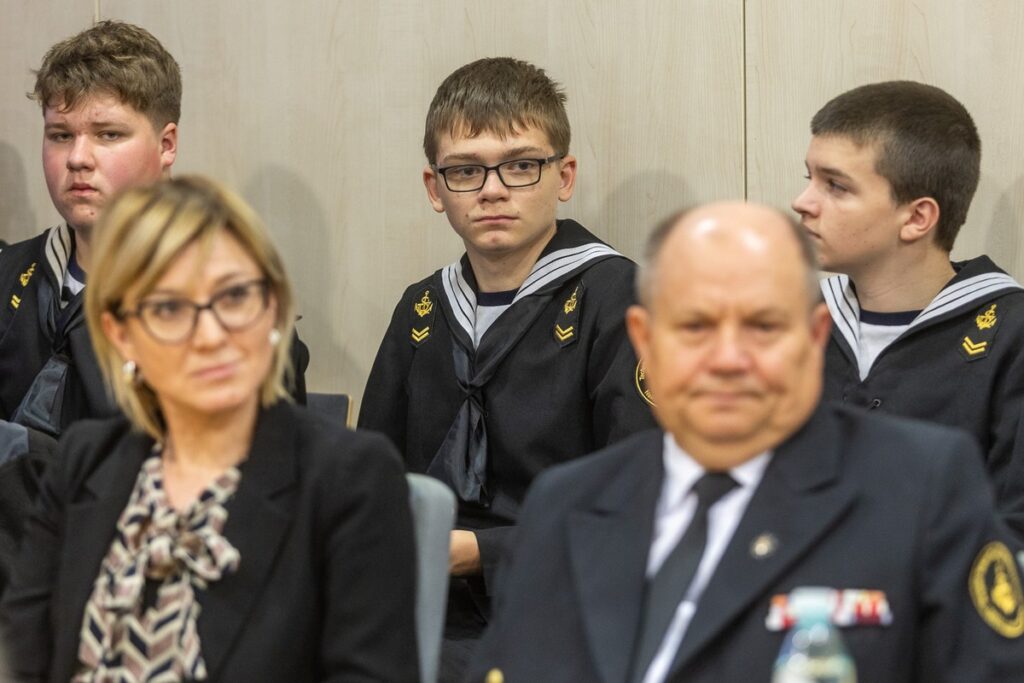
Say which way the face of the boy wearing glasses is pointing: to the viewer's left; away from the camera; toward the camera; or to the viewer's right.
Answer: toward the camera

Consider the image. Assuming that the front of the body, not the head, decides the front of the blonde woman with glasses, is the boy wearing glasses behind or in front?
behind

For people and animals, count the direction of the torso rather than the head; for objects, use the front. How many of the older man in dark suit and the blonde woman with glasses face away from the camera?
0

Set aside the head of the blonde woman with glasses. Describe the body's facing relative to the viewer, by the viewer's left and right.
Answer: facing the viewer and to the left of the viewer

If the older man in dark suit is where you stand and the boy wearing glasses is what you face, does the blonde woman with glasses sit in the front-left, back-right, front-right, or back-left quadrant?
front-left

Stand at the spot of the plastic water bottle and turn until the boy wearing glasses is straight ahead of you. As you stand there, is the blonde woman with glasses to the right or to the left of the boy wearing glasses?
left

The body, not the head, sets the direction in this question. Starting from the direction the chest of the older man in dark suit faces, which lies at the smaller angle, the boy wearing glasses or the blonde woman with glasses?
the blonde woman with glasses

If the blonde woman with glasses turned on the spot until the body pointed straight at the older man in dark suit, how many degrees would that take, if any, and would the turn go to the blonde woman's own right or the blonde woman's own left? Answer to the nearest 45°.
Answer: approximately 90° to the blonde woman's own left

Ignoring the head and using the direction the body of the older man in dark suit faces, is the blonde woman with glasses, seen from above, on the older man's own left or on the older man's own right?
on the older man's own right

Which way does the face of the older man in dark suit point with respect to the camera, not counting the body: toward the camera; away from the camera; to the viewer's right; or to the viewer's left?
toward the camera

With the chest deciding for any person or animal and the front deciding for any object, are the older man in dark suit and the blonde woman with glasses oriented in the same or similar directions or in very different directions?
same or similar directions

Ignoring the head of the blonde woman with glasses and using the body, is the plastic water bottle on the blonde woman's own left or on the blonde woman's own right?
on the blonde woman's own left

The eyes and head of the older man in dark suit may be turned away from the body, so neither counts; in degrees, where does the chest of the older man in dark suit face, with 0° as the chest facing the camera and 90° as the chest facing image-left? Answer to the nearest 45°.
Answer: approximately 45°
